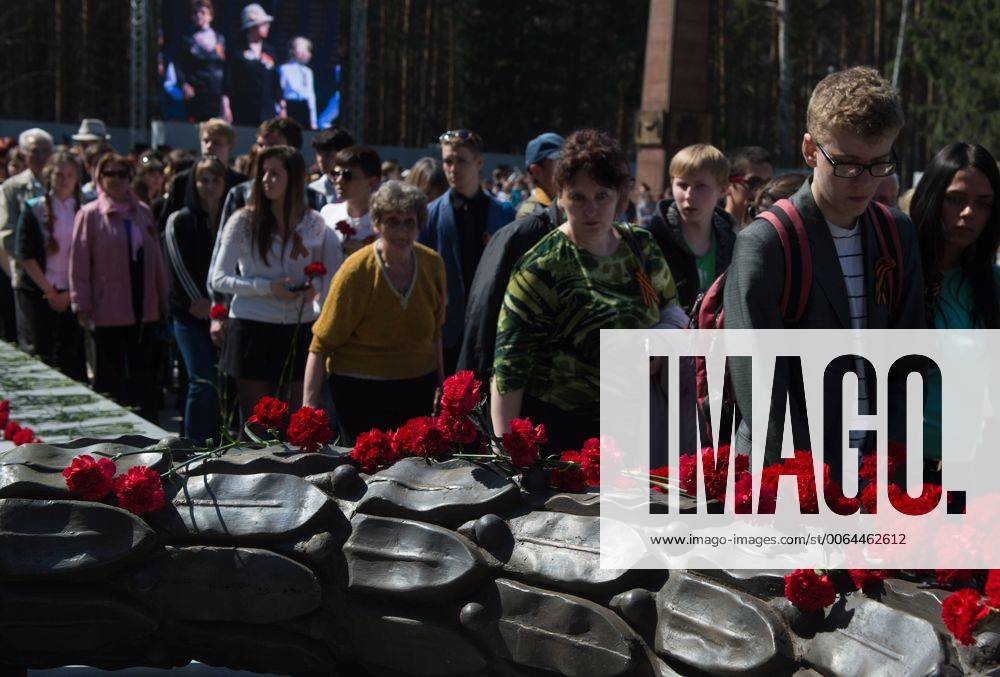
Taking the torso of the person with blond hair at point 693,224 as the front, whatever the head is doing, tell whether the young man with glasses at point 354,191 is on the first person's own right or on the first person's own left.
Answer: on the first person's own right

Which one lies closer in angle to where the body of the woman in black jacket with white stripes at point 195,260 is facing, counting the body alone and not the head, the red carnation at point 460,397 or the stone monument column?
the red carnation

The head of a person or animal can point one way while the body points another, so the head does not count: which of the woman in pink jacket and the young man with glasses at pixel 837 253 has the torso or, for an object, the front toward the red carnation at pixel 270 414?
the woman in pink jacket

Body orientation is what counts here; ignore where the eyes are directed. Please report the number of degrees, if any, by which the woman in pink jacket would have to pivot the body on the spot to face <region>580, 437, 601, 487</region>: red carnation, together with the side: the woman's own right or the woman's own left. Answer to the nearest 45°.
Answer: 0° — they already face it
